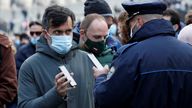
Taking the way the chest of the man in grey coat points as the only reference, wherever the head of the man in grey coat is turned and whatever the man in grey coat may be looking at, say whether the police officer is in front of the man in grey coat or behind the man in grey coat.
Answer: in front

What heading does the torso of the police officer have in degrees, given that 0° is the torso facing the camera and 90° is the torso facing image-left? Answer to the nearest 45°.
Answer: approximately 135°

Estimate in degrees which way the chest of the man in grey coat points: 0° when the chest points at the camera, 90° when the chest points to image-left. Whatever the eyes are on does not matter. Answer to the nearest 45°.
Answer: approximately 315°

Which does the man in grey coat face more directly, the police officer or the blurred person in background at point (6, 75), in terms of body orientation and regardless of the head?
the police officer

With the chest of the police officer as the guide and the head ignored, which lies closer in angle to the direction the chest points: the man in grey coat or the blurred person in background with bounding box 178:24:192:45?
the man in grey coat
